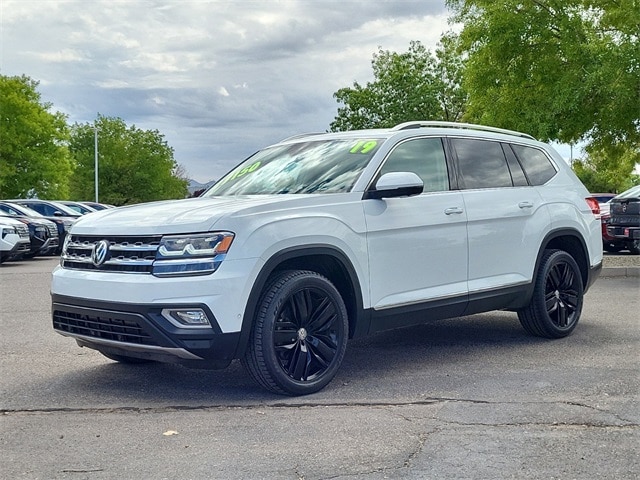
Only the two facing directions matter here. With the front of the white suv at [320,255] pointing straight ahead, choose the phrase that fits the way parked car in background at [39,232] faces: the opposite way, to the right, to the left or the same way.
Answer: to the left

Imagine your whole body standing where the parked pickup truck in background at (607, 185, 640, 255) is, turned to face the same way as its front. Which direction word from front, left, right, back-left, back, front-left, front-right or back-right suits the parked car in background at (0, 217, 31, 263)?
back-left

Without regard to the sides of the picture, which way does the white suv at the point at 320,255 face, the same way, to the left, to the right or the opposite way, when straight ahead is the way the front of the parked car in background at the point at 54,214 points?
to the right

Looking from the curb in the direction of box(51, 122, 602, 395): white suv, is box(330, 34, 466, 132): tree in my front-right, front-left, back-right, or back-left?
back-right

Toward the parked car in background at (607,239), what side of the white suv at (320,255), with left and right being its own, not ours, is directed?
back

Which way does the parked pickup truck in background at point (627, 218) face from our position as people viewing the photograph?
facing away from the viewer and to the right of the viewer

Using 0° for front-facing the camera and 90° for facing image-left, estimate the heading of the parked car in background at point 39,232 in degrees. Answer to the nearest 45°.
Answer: approximately 315°

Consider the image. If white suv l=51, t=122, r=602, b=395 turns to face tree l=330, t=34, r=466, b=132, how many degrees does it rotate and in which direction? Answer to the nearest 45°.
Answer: approximately 135° to its right
